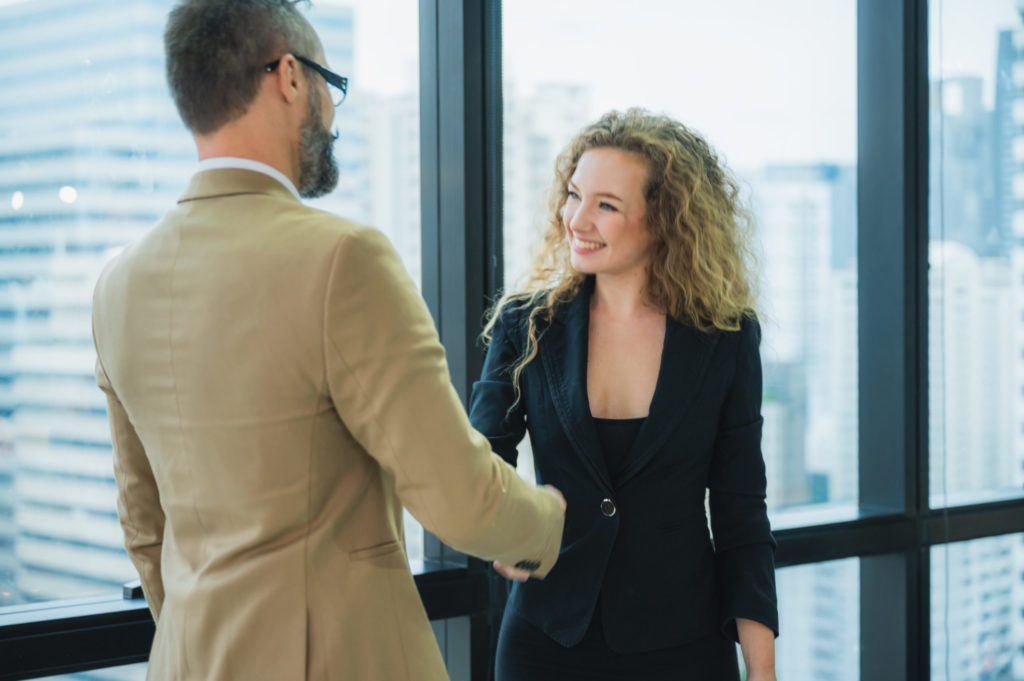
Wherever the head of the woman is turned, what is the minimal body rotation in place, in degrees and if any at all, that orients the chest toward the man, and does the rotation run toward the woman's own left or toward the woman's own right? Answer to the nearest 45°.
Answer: approximately 45° to the woman's own right

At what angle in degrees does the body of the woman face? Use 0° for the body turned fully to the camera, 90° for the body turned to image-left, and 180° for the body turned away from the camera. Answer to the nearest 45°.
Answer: approximately 0°

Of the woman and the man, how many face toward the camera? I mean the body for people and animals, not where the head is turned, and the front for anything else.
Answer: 1

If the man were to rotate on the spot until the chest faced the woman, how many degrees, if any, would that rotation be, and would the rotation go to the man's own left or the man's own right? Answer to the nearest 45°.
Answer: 0° — they already face them

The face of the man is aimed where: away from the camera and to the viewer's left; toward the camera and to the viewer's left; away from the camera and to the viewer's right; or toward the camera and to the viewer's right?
away from the camera and to the viewer's right
